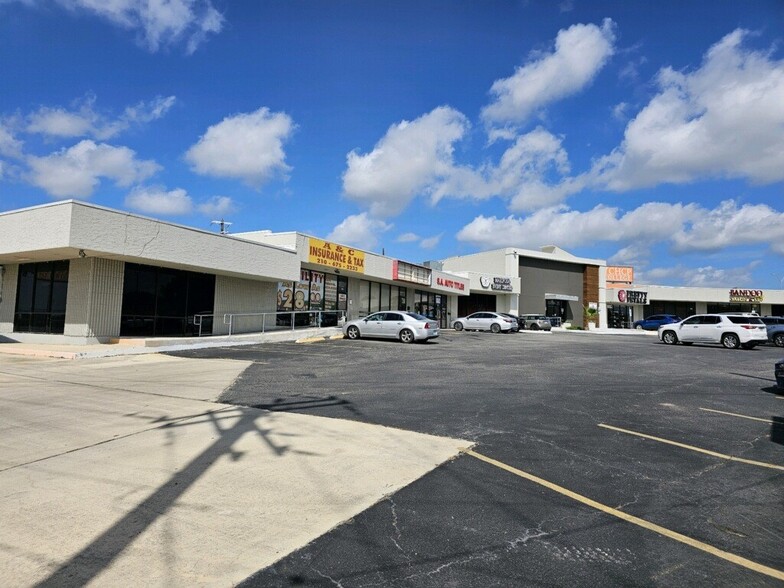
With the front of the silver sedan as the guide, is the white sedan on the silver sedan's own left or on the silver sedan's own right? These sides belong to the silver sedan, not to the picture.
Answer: on the silver sedan's own right

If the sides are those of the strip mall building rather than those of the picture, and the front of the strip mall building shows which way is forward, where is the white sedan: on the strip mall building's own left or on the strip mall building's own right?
on the strip mall building's own left

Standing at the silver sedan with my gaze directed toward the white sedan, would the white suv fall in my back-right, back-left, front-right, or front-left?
front-right

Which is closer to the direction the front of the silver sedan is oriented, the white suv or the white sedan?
the white sedan

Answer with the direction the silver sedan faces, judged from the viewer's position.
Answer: facing away from the viewer and to the left of the viewer

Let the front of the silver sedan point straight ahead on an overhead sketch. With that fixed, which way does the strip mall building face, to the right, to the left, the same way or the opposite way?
the opposite way

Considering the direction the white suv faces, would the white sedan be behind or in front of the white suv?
in front

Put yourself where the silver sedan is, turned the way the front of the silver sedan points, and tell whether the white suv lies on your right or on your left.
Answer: on your right

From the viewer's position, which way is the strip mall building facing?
facing the viewer and to the right of the viewer

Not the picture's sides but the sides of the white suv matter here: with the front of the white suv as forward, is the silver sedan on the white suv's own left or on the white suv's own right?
on the white suv's own left
